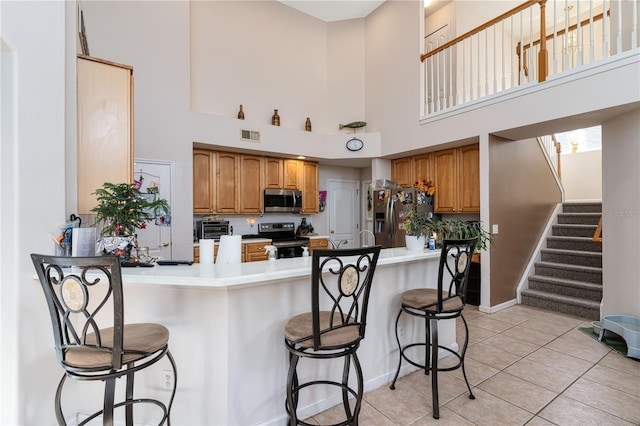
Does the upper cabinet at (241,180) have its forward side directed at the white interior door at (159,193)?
no

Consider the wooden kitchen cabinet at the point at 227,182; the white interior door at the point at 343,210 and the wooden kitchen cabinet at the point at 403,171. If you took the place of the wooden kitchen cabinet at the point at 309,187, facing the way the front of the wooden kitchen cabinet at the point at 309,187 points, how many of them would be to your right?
1

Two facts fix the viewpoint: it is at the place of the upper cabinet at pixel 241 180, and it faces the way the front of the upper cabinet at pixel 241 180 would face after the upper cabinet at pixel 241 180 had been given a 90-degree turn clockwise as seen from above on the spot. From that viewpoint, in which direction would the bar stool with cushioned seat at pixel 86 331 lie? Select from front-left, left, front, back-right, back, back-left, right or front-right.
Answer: front-left

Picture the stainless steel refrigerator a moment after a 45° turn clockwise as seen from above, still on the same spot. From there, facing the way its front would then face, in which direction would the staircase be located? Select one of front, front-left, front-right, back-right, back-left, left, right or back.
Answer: back

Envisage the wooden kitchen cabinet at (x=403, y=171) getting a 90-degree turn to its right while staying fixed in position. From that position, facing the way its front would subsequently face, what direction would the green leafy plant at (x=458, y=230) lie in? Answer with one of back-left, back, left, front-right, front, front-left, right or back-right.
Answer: back-left

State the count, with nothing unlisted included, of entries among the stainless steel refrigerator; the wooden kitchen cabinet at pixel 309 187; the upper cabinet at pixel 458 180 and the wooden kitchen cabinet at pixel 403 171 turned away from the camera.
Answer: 0

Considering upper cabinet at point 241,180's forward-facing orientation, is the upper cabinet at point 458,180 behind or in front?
in front

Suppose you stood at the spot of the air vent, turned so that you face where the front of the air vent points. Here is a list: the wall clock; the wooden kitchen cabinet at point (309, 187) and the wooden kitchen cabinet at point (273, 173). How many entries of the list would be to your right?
0

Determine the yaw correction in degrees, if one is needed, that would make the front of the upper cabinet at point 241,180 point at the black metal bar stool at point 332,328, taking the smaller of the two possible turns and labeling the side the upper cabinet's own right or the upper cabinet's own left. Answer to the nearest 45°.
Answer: approximately 45° to the upper cabinet's own right

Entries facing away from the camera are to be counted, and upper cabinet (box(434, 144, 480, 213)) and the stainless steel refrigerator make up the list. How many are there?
0

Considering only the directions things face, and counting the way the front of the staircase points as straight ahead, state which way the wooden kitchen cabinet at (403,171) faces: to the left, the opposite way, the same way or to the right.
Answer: the same way

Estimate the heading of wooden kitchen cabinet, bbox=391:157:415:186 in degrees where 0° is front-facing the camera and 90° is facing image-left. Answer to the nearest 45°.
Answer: approximately 45°

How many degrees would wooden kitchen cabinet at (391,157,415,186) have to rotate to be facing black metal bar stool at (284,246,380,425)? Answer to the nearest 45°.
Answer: approximately 45° to its left

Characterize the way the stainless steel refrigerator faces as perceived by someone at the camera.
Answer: facing the viewer and to the left of the viewer

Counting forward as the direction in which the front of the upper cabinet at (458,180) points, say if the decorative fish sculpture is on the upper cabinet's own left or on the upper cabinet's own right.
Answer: on the upper cabinet's own right

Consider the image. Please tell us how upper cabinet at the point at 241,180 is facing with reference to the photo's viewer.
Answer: facing the viewer and to the right of the viewer
